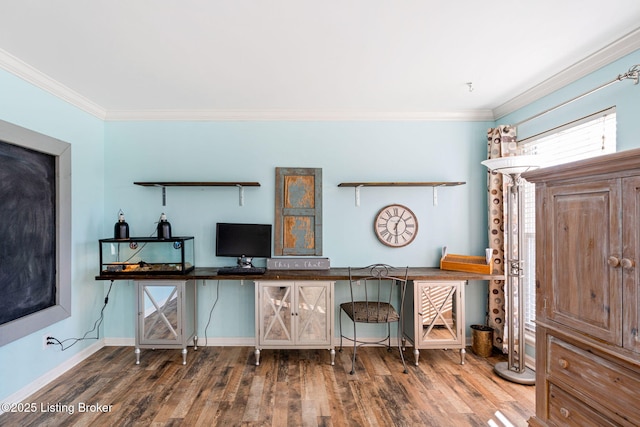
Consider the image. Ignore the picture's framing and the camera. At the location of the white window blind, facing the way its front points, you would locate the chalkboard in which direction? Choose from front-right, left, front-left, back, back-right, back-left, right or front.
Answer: front

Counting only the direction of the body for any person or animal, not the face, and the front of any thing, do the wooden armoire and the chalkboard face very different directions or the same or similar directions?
very different directions

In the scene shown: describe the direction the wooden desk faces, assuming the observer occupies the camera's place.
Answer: facing the viewer

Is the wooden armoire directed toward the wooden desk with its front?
no

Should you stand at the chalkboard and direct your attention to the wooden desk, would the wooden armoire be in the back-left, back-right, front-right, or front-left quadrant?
front-right

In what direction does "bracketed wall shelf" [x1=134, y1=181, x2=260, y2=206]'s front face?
toward the camera

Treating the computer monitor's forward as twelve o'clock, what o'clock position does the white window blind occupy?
The white window blind is roughly at 10 o'clock from the computer monitor.

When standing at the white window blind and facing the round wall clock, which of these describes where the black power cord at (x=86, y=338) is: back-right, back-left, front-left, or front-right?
front-left

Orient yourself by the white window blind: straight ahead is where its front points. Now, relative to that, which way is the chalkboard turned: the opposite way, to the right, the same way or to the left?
the opposite way

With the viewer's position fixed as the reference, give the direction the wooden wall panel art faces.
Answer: facing the viewer

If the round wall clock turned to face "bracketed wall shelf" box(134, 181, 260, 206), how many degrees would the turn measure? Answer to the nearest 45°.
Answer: approximately 90° to its right

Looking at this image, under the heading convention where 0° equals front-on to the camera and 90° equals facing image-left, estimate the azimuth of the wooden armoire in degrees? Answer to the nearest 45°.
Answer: approximately 45°

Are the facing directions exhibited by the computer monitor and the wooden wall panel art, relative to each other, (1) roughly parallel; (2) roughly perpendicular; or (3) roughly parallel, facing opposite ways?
roughly parallel

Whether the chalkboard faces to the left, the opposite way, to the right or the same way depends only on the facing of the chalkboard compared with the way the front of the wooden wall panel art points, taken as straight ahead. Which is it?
to the left

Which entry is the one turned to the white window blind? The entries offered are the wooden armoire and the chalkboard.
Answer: the chalkboard

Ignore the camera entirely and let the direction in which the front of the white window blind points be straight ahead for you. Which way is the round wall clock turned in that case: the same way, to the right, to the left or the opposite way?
to the left

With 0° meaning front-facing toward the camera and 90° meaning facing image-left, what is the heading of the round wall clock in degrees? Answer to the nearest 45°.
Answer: approximately 0°

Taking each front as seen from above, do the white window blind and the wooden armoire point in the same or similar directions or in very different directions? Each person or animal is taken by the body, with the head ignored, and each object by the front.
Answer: same or similar directions

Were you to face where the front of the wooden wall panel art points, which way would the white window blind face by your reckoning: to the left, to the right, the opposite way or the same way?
to the right
